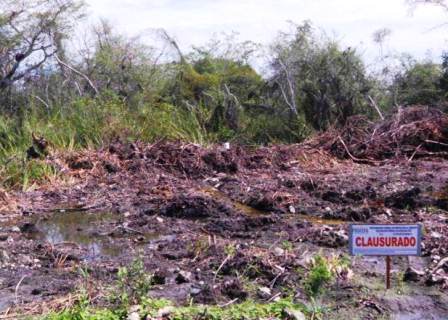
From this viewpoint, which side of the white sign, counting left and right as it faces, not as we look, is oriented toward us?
front

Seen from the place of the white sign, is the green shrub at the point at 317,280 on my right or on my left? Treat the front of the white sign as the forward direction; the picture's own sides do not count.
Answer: on my right
